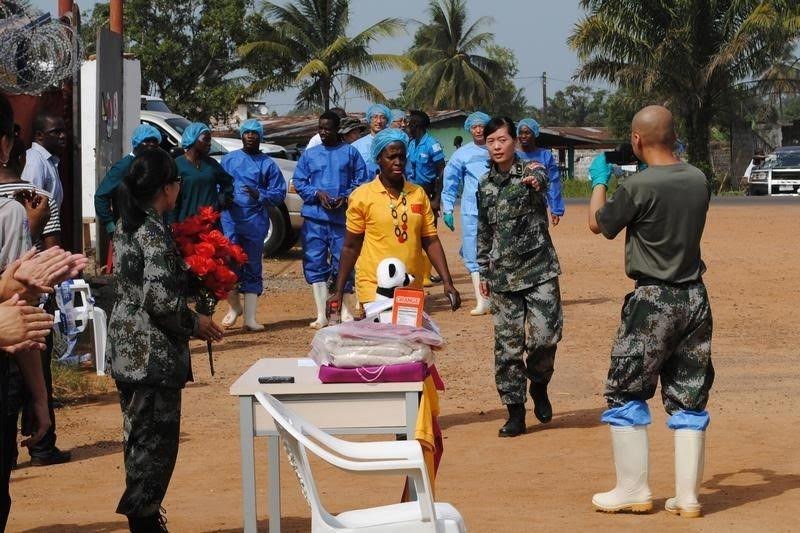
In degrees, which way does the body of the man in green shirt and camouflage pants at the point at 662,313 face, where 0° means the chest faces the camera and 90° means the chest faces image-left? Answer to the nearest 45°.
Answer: approximately 135°

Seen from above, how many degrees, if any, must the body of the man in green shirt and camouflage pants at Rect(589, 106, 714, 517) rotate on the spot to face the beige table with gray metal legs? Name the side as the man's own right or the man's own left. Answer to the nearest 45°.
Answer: approximately 90° to the man's own left

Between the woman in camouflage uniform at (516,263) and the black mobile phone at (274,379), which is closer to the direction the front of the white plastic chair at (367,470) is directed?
the woman in camouflage uniform

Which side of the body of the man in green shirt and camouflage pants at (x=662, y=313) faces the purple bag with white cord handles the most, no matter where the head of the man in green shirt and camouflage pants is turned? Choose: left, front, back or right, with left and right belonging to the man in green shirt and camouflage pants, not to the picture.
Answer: left

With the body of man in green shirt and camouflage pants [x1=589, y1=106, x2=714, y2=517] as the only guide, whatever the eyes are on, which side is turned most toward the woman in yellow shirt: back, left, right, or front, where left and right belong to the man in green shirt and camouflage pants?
front

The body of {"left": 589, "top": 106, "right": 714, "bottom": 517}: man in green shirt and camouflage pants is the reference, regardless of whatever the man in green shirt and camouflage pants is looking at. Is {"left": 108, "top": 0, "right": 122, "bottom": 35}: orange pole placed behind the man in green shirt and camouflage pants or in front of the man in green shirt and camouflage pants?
in front

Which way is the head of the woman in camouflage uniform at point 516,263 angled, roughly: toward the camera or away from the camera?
toward the camera

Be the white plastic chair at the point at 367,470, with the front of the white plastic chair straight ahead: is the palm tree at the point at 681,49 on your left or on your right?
on your left

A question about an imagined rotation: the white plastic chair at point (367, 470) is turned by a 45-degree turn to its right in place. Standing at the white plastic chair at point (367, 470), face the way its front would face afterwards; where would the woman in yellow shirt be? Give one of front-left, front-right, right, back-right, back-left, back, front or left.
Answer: back-left

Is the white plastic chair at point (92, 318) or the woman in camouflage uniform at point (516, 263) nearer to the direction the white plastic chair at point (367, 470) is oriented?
the woman in camouflage uniform

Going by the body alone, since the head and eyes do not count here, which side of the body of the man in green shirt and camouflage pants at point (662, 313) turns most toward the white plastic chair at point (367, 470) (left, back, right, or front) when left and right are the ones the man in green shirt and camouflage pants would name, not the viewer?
left

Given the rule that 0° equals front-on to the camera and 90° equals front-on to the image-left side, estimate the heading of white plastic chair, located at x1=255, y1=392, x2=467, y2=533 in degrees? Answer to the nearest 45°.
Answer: approximately 270°

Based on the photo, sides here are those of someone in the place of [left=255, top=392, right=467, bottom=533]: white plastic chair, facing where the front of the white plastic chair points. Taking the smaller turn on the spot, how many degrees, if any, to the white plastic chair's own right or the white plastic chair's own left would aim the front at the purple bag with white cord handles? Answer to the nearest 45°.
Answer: approximately 90° to the white plastic chair's own left
